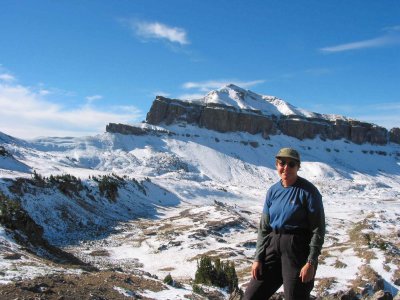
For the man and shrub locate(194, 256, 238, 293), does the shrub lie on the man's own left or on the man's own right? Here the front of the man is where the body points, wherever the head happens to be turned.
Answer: on the man's own right

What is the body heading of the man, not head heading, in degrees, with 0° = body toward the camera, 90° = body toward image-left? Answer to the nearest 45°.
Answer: approximately 45°
